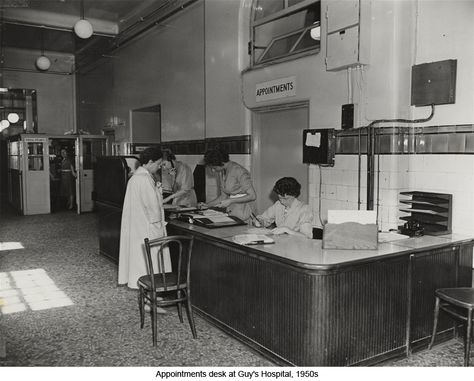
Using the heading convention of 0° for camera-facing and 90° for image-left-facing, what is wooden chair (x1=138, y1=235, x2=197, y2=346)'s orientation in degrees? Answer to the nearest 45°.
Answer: approximately 135°

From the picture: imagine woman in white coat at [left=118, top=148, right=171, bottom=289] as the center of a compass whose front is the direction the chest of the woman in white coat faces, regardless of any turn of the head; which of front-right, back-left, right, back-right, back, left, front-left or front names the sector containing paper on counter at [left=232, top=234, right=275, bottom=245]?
front-right

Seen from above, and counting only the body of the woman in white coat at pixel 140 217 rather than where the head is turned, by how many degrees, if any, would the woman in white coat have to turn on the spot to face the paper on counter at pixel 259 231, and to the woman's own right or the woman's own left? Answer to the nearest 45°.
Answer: approximately 45° to the woman's own right

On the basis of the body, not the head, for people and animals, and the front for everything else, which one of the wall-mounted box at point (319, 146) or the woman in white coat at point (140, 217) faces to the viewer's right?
the woman in white coat

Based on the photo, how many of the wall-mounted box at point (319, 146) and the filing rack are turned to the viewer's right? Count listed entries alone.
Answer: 0

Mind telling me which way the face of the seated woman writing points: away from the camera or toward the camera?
toward the camera

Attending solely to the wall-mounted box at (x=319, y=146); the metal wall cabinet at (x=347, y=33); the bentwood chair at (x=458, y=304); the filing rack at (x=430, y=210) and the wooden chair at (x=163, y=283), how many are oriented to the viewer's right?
0

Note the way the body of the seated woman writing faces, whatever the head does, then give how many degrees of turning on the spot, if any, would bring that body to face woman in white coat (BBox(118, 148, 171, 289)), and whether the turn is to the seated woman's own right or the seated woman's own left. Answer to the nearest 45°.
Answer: approximately 45° to the seated woman's own right

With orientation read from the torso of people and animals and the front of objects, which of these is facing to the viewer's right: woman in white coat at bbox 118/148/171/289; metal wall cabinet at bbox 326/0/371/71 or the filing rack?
the woman in white coat

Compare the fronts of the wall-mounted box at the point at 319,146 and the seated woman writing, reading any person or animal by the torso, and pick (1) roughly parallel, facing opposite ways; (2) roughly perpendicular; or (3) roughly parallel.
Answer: roughly parallel
